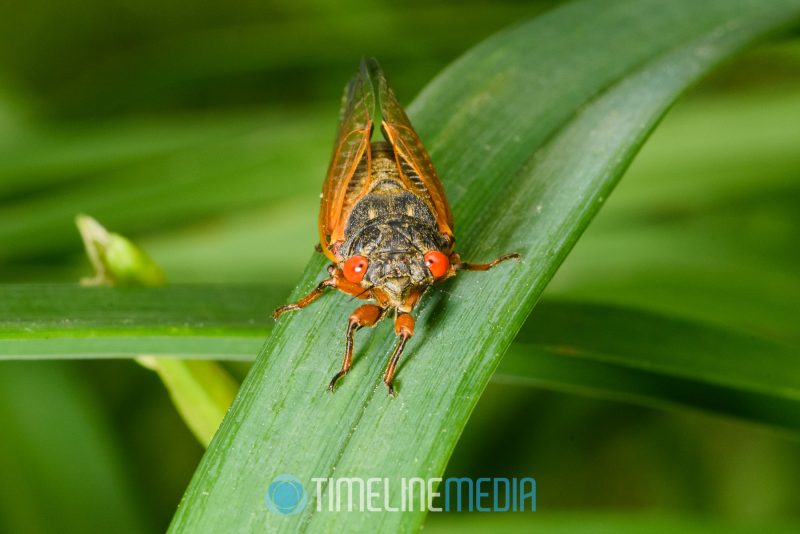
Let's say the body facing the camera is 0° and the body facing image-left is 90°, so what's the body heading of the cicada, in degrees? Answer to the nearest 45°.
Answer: approximately 0°

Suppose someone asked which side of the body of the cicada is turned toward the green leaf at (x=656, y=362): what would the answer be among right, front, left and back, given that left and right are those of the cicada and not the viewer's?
left
